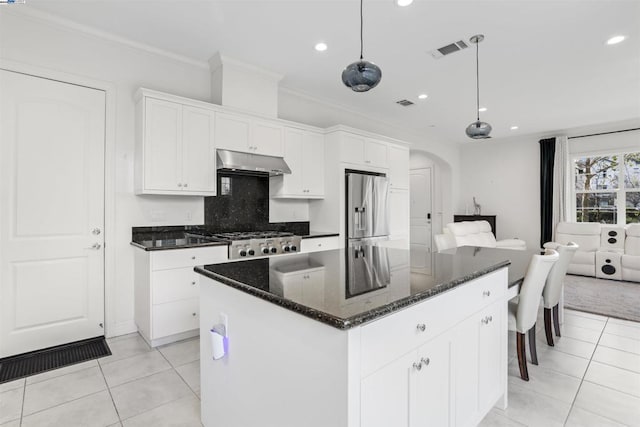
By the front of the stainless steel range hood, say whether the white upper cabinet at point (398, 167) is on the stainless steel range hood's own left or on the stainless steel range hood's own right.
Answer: on the stainless steel range hood's own left

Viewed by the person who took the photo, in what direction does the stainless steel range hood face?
facing the viewer and to the right of the viewer

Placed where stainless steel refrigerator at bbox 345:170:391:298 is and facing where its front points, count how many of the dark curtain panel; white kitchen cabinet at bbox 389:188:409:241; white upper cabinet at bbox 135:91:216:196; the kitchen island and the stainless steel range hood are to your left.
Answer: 2

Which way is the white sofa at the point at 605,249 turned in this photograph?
toward the camera

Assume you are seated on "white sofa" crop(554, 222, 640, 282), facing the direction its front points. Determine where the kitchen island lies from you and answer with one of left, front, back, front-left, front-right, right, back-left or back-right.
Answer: front

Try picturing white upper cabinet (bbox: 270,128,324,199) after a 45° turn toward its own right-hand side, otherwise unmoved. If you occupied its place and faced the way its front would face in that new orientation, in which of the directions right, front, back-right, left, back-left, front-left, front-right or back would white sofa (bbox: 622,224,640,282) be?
left

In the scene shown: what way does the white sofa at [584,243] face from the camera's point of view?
toward the camera

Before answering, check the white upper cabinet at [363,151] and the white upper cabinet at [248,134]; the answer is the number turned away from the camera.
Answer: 0

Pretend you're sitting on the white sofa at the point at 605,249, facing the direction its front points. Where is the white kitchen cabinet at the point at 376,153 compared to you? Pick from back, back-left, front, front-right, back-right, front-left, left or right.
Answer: front-right
